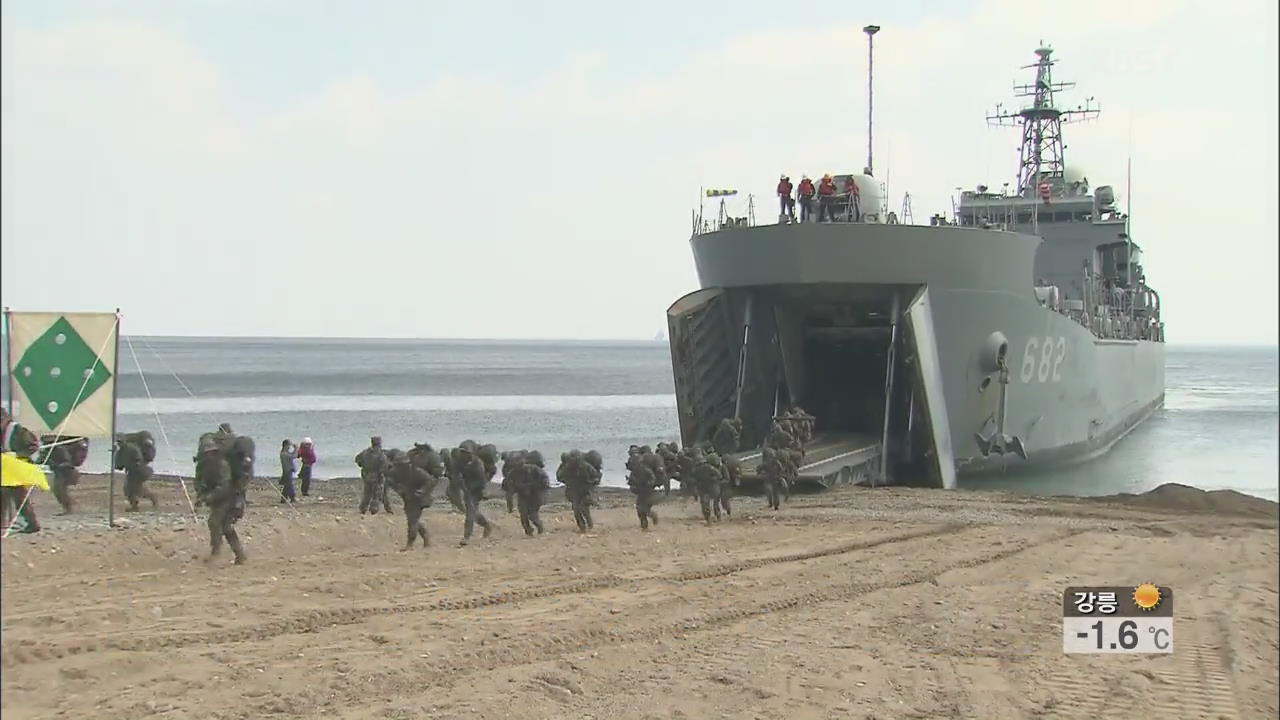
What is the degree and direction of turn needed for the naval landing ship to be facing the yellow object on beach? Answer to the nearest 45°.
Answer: approximately 45° to its left

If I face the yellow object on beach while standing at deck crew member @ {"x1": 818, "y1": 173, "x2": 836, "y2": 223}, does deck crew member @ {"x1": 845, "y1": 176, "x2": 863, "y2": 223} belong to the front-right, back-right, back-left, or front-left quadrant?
back-left

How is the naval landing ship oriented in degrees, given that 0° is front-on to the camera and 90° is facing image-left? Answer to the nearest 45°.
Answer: approximately 45°

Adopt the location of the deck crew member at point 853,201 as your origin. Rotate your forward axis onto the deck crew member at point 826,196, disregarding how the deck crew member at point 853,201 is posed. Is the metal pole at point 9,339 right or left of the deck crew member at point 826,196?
left
